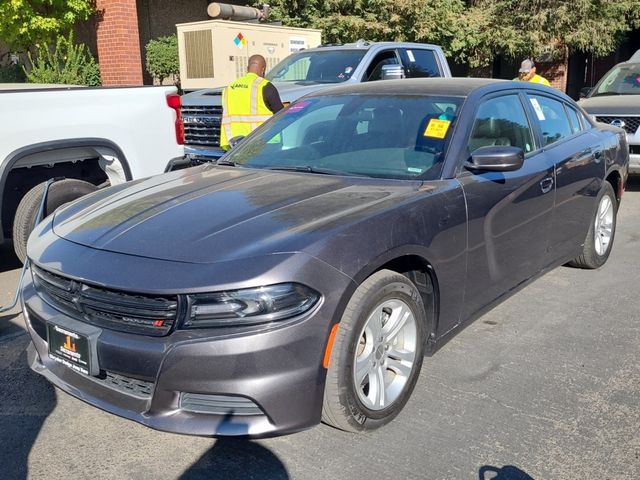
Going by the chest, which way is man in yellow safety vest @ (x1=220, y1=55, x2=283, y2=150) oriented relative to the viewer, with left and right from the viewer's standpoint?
facing away from the viewer and to the right of the viewer

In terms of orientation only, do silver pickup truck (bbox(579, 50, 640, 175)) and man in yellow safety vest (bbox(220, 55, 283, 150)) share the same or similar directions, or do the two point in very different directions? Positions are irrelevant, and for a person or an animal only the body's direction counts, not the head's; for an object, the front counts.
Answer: very different directions

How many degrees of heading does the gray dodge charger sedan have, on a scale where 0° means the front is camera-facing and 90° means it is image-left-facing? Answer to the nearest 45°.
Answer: approximately 45°

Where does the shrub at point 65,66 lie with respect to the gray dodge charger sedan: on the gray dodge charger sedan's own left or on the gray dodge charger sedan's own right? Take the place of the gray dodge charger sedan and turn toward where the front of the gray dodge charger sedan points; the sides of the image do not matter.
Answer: on the gray dodge charger sedan's own right

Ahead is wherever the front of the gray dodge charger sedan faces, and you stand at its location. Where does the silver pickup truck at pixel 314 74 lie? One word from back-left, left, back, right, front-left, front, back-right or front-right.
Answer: back-right

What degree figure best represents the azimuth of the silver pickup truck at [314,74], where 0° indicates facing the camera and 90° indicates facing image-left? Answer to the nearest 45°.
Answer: approximately 45°

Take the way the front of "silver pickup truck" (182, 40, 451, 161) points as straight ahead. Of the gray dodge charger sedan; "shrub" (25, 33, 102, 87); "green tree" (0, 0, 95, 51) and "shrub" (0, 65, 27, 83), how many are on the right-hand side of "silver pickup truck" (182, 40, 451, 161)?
3
